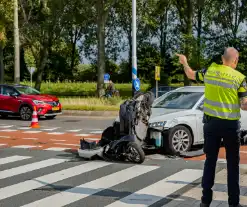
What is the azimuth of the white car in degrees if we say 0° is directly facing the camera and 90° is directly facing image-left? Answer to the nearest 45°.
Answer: approximately 45°

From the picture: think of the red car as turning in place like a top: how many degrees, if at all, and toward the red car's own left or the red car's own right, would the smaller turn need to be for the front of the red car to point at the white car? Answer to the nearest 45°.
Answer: approximately 45° to the red car's own right

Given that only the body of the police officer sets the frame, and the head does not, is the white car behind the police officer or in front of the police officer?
in front

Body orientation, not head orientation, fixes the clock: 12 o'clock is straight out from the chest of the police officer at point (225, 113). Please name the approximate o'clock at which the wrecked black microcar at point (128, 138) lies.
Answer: The wrecked black microcar is roughly at 11 o'clock from the police officer.

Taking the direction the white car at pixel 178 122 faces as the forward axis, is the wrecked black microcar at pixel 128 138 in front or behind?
in front

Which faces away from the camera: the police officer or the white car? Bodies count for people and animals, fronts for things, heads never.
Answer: the police officer

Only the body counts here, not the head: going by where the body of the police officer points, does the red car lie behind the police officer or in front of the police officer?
in front

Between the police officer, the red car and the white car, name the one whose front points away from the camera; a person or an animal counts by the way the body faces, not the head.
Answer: the police officer

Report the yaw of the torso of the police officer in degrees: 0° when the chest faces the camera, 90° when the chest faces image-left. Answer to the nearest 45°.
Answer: approximately 180°

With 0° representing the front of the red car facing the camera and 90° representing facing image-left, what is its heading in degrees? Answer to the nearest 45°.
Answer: approximately 315°

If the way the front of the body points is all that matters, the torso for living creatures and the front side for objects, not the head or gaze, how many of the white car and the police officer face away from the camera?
1

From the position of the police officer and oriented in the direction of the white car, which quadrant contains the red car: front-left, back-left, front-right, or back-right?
front-left
